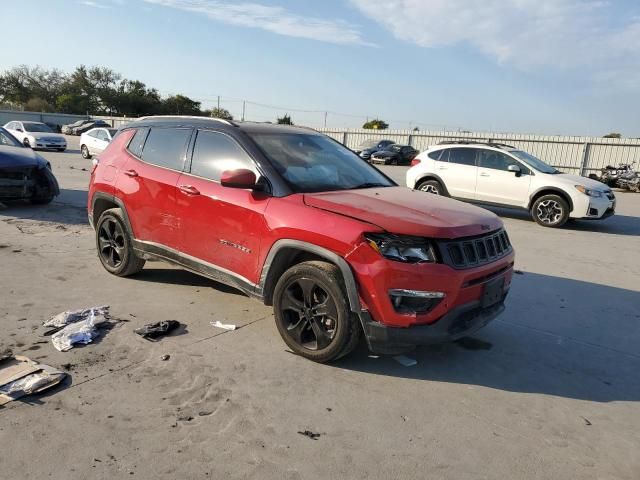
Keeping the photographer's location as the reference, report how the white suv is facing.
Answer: facing the viewer and to the right of the viewer

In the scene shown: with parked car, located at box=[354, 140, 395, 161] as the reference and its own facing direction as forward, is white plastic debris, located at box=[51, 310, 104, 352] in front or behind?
in front

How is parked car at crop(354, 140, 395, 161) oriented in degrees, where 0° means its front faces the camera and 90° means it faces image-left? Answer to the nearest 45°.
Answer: approximately 45°

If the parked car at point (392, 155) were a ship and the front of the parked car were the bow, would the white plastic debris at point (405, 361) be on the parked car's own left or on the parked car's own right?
on the parked car's own left

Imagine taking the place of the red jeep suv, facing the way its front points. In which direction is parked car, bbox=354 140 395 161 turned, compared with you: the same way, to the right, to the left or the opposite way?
to the right

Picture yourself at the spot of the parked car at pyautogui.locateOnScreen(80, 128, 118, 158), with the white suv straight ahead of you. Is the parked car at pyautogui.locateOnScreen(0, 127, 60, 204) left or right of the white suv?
right

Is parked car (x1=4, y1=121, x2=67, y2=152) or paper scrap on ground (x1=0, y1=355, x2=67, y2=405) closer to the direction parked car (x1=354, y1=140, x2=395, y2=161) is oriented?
the parked car

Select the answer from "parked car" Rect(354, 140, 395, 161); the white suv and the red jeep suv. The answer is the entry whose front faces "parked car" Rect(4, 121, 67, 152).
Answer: "parked car" Rect(354, 140, 395, 161)

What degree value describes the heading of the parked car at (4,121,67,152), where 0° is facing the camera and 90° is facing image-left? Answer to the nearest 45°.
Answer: approximately 315°

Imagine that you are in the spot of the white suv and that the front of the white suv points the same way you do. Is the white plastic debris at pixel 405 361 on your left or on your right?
on your right
